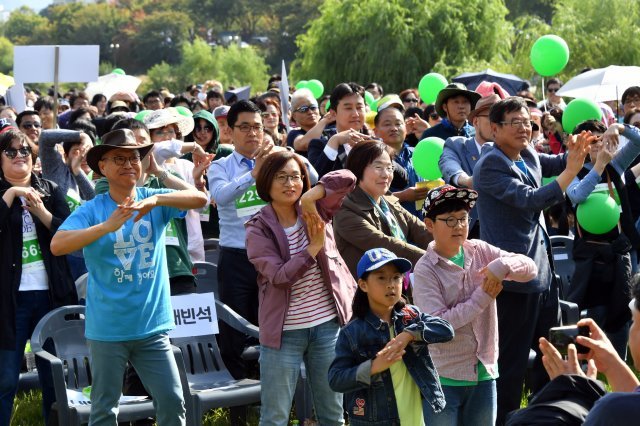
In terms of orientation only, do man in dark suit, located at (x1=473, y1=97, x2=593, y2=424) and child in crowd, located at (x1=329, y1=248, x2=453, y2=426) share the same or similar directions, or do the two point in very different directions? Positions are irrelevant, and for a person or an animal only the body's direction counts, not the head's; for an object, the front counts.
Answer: same or similar directions

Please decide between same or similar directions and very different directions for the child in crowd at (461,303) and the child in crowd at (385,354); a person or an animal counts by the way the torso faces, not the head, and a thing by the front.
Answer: same or similar directions

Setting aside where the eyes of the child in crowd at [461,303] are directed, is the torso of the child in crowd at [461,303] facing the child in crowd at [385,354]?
no

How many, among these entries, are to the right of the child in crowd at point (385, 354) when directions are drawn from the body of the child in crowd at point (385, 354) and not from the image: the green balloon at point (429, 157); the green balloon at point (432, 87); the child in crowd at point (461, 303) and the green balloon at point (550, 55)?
0

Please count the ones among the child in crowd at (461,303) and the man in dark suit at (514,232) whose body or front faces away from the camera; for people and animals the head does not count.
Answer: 0

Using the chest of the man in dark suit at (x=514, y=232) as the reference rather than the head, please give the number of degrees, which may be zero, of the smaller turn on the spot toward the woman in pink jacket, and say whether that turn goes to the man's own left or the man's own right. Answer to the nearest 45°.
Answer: approximately 90° to the man's own right

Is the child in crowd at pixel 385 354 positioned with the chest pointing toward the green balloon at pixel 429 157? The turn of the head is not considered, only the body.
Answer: no

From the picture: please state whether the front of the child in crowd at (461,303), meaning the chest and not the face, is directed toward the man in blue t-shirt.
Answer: no

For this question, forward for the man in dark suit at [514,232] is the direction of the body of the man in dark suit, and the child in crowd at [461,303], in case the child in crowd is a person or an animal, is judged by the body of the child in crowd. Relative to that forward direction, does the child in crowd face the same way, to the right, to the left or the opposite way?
the same way

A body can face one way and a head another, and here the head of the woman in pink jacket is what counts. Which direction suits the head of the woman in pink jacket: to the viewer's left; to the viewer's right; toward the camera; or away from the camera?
toward the camera

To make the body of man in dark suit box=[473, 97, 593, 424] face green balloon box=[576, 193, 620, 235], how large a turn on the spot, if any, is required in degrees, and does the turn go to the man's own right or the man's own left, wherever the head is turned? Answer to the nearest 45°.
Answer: approximately 135° to the man's own left

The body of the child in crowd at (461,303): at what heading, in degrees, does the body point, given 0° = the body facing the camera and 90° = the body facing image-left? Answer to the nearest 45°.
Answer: approximately 315°

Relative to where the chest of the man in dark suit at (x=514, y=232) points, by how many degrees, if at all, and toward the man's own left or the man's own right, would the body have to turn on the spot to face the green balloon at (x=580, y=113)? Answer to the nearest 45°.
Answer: approximately 135° to the man's own left

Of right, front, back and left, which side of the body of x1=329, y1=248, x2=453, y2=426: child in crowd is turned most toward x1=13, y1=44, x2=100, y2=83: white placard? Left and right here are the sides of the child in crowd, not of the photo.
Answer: back

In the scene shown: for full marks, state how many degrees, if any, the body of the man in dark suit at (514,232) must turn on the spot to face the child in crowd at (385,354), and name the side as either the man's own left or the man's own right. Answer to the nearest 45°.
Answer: approximately 45° to the man's own right

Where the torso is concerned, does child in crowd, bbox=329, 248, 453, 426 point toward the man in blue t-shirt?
no

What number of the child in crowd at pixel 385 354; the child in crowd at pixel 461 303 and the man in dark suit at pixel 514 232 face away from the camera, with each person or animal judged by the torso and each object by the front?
0

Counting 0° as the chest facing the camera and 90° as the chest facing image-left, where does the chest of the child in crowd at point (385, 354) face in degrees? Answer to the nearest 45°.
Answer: approximately 315°

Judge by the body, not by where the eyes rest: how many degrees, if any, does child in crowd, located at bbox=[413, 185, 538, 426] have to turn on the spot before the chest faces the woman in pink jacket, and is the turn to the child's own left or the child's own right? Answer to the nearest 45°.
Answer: approximately 135° to the child's own right
